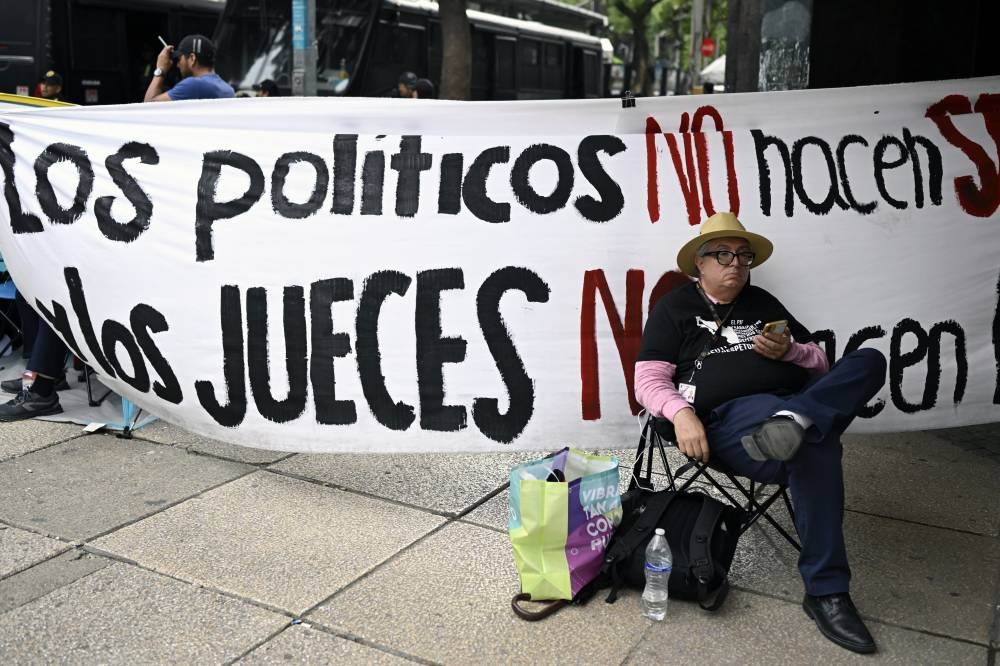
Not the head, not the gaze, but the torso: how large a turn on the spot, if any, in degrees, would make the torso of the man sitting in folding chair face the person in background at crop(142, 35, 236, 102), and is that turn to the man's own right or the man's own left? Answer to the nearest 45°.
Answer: approximately 180°

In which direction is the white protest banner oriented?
toward the camera

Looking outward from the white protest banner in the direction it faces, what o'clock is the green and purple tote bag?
The green and purple tote bag is roughly at 12 o'clock from the white protest banner.

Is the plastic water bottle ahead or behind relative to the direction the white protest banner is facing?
ahead

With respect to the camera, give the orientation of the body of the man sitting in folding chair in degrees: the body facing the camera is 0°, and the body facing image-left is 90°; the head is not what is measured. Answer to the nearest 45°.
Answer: approximately 315°

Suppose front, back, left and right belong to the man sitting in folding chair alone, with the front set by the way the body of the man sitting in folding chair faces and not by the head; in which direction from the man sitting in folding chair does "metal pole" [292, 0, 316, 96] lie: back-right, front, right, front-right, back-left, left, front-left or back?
back

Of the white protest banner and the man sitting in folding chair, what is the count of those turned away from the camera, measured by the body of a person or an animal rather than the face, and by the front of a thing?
0

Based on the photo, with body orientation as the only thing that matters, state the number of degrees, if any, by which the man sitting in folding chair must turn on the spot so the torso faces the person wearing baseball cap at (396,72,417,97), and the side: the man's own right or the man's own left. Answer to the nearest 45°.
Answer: approximately 180°
